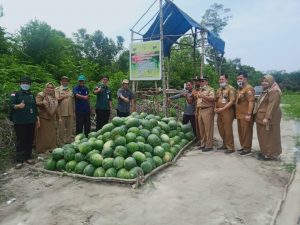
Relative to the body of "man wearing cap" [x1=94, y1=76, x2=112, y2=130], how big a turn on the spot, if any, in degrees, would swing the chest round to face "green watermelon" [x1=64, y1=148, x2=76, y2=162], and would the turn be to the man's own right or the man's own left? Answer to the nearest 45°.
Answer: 0° — they already face it

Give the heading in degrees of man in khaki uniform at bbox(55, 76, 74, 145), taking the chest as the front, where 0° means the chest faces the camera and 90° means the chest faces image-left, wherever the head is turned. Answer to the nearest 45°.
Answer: approximately 0°

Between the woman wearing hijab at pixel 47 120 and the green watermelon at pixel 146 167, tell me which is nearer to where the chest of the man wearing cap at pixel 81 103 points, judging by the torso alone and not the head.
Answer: the green watermelon

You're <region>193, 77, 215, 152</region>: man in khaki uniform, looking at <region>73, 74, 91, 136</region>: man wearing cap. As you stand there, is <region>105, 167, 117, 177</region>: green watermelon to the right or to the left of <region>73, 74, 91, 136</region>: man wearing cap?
left

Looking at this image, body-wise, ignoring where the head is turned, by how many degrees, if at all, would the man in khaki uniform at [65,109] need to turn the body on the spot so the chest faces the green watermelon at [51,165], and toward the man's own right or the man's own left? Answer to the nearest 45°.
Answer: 0° — they already face it

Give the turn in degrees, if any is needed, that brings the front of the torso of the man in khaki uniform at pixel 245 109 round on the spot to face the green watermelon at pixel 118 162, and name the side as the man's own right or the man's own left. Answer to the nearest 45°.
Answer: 0° — they already face it
